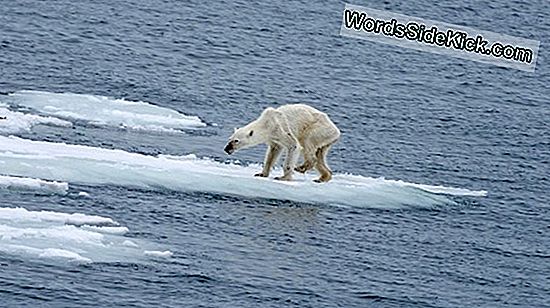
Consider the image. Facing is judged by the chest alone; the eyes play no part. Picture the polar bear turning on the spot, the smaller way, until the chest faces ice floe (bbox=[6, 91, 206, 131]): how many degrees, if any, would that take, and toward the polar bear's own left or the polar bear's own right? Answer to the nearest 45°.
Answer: approximately 45° to the polar bear's own right

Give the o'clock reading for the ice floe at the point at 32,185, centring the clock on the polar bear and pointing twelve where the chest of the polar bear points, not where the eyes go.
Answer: The ice floe is roughly at 11 o'clock from the polar bear.

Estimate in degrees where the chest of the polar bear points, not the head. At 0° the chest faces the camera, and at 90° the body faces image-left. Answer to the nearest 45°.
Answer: approximately 90°

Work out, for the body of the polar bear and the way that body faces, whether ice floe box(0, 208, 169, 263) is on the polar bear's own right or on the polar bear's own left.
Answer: on the polar bear's own left
